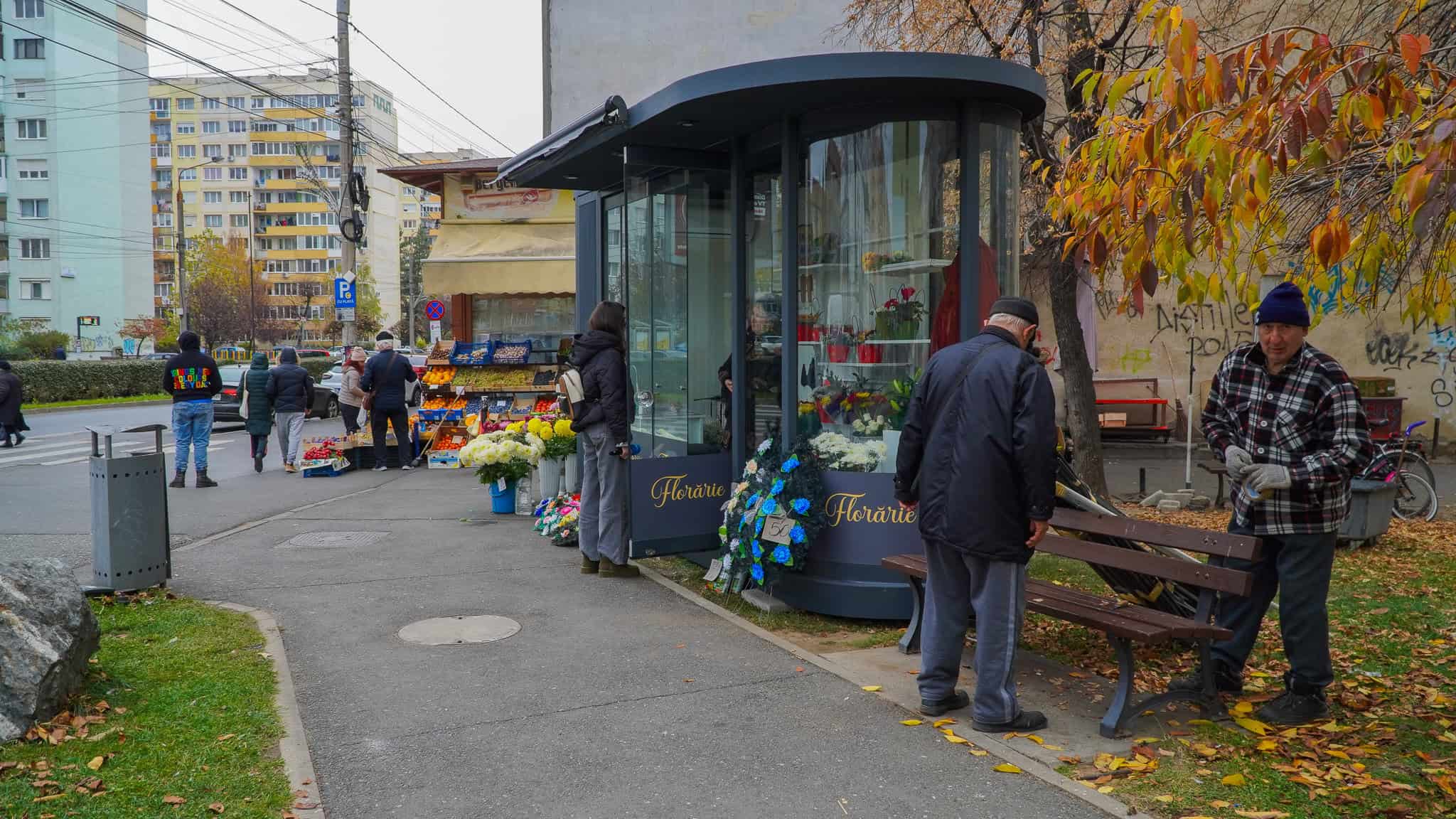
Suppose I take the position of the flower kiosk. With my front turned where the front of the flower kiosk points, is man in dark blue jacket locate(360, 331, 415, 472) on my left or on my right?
on my right

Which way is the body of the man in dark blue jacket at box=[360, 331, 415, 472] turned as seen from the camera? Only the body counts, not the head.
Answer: away from the camera

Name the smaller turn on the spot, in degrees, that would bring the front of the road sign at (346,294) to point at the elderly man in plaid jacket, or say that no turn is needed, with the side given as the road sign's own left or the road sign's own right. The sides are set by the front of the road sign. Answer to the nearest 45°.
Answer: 0° — it already faces them

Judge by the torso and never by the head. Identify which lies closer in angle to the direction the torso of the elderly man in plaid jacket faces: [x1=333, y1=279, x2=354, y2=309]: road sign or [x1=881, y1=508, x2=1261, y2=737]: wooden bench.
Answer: the wooden bench

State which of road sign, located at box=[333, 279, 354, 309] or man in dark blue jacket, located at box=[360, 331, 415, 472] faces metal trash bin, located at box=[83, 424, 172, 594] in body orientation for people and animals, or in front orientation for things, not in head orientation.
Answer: the road sign

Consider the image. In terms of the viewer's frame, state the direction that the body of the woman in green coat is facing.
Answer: away from the camera

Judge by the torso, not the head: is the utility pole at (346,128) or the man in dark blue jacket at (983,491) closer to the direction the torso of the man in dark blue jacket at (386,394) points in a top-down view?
the utility pole

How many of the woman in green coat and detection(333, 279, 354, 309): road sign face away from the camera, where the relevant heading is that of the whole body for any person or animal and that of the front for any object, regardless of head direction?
1

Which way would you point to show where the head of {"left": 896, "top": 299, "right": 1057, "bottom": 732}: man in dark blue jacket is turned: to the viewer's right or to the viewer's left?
to the viewer's right

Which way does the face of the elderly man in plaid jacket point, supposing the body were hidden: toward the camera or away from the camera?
toward the camera

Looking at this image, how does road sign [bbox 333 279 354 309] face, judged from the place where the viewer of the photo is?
facing the viewer

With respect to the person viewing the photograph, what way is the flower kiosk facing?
facing the viewer and to the left of the viewer

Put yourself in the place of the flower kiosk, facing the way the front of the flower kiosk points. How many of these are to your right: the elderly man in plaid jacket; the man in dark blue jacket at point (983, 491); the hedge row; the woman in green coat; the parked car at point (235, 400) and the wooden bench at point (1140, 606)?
3

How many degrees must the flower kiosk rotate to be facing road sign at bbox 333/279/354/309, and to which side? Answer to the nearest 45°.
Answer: approximately 90° to its right

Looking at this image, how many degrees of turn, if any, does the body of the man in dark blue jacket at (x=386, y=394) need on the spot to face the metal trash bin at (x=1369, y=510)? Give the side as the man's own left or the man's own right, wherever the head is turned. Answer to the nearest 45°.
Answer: approximately 135° to the man's own right

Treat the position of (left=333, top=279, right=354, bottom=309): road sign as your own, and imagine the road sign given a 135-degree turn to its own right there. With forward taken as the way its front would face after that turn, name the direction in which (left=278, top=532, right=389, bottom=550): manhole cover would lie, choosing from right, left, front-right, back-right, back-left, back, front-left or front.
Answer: back-left

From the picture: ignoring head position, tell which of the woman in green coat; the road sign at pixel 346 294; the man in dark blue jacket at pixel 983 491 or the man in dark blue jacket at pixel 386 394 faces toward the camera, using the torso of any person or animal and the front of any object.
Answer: the road sign

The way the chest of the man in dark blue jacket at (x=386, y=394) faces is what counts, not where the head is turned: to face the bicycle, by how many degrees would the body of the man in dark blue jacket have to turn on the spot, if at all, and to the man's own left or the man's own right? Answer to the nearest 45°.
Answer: approximately 135° to the man's own right

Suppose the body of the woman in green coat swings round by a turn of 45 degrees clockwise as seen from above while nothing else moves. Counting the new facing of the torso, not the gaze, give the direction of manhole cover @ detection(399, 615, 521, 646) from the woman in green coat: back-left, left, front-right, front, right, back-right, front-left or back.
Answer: back-right

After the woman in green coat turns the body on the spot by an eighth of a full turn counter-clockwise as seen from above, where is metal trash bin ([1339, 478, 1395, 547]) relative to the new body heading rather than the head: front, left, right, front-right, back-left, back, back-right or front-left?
back
